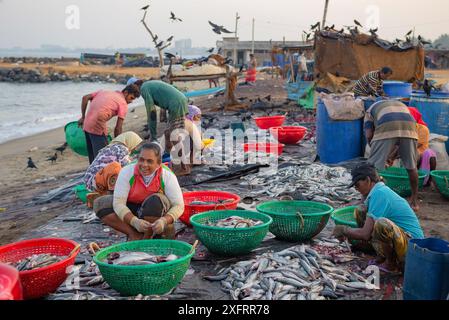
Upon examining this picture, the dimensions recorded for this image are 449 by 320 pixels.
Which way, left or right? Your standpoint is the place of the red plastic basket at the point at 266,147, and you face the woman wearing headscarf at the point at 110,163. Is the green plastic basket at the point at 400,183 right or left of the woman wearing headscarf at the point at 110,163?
left

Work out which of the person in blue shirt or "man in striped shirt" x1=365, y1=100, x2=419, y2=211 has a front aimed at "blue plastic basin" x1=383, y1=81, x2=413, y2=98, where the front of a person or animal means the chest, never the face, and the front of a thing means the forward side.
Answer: the man in striped shirt

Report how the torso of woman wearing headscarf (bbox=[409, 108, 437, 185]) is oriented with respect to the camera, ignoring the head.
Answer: to the viewer's left

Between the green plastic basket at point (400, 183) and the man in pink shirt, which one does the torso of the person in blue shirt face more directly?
the man in pink shirt

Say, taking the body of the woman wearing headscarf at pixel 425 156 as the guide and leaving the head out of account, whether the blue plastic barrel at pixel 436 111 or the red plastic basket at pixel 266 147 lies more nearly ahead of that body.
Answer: the red plastic basket

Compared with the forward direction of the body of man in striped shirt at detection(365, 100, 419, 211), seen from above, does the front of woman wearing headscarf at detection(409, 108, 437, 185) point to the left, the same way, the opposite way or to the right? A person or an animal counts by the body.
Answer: to the left

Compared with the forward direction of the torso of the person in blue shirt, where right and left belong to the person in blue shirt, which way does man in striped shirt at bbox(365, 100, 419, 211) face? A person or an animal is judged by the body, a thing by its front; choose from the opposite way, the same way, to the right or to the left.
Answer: to the right

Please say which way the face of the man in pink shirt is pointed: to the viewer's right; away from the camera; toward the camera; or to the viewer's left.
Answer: to the viewer's right

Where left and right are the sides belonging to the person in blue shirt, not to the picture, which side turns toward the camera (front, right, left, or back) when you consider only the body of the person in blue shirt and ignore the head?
left
